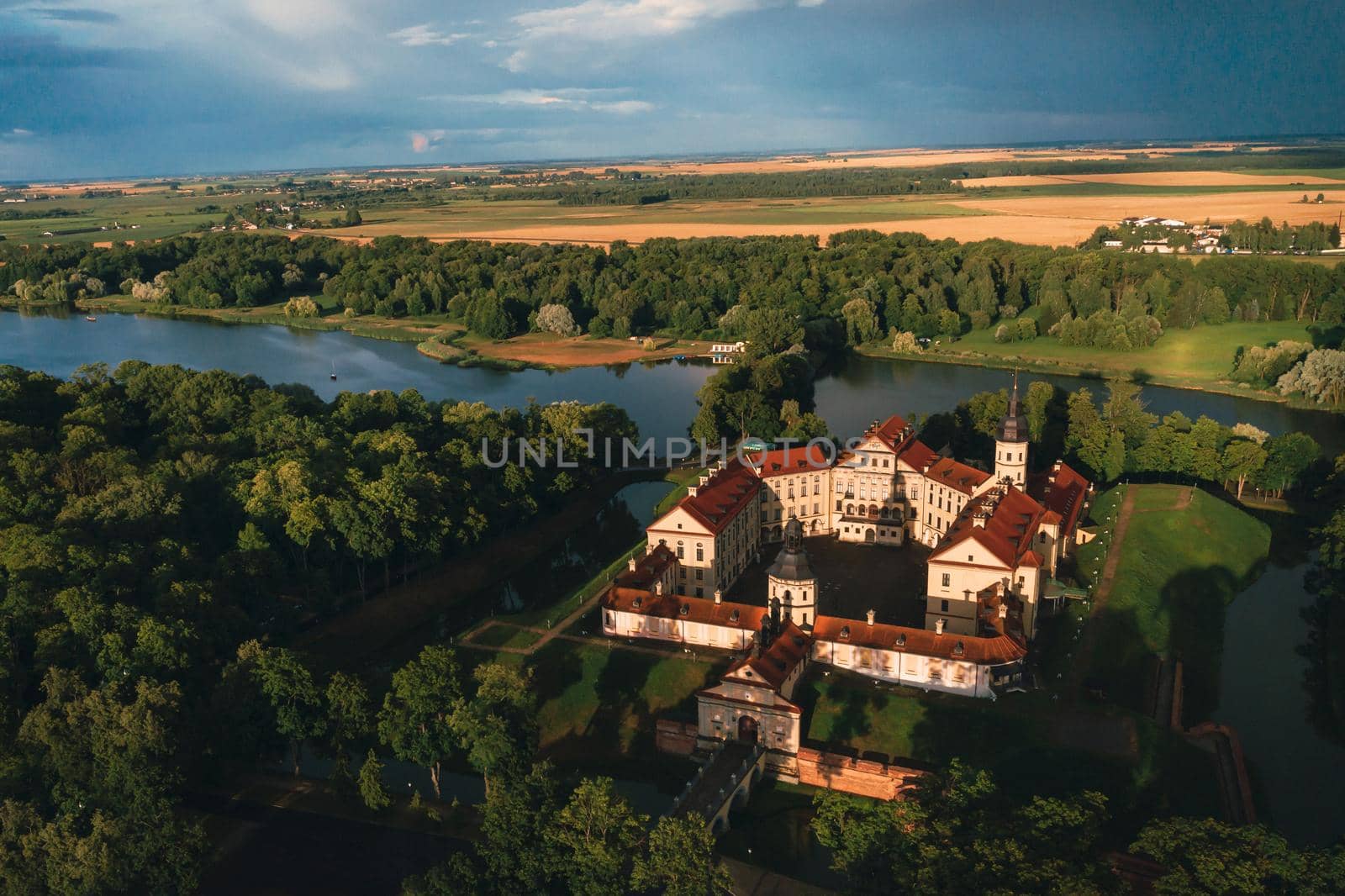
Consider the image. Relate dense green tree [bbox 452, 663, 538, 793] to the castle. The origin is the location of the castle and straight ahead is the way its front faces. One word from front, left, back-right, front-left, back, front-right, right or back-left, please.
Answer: front-right

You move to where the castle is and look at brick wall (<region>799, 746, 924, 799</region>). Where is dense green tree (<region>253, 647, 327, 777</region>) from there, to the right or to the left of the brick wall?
right

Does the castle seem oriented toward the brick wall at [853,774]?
yes

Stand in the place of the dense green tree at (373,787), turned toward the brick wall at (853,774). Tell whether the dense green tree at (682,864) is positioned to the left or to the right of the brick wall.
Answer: right

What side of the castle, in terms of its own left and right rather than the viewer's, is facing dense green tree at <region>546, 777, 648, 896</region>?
front

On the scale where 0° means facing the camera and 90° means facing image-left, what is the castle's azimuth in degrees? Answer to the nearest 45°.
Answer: approximately 0°

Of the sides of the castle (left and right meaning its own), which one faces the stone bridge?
front
